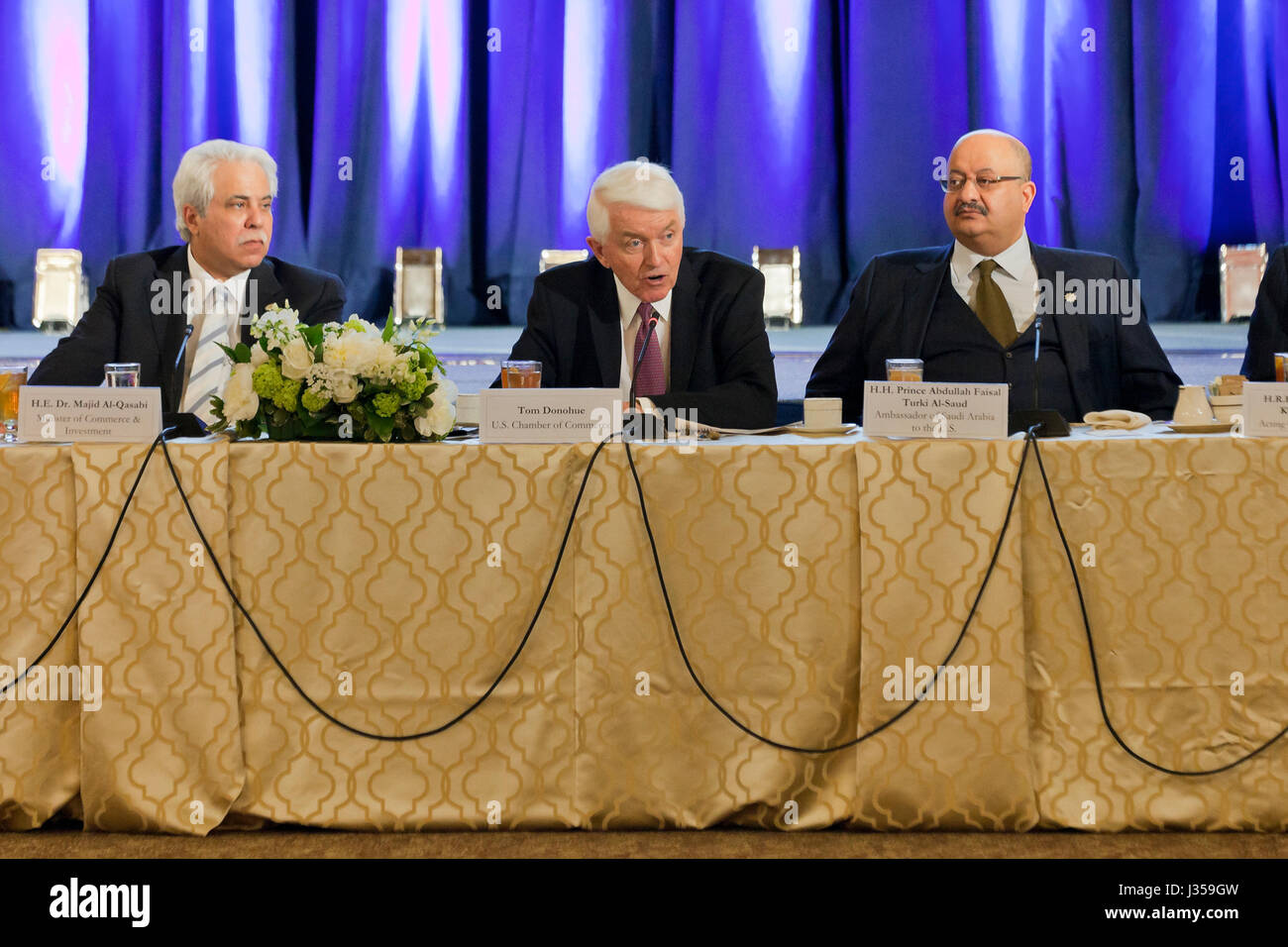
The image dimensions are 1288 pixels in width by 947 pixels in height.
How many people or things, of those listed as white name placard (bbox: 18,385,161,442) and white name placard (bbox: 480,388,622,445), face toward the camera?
2

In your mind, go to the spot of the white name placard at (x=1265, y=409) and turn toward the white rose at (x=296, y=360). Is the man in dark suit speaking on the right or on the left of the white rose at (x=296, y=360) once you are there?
right

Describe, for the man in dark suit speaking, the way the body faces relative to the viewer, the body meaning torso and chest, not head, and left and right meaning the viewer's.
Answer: facing the viewer

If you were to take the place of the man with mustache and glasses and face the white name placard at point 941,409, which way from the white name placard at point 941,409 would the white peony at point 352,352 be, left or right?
right

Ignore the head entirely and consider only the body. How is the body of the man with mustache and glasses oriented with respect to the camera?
toward the camera

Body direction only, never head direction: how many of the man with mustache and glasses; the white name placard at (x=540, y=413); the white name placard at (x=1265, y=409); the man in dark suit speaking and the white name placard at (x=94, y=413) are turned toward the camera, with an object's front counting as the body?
5

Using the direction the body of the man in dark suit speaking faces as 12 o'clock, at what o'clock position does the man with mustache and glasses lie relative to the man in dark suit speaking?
The man with mustache and glasses is roughly at 9 o'clock from the man in dark suit speaking.

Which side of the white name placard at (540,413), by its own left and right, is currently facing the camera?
front

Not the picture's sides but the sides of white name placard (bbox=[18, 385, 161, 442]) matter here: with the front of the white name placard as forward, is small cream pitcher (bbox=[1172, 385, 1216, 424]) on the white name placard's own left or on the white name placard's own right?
on the white name placard's own left

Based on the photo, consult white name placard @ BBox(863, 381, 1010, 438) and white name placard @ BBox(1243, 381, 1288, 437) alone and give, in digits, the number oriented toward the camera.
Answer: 2

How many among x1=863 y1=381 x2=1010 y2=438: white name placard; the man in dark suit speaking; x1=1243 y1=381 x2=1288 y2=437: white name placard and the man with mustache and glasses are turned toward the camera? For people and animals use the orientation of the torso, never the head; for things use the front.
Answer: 4

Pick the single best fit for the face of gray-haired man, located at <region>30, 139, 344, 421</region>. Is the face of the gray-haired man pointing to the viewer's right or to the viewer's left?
to the viewer's right

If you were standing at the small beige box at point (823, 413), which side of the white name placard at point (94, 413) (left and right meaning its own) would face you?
left

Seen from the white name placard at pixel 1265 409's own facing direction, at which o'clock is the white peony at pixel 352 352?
The white peony is roughly at 2 o'clock from the white name placard.

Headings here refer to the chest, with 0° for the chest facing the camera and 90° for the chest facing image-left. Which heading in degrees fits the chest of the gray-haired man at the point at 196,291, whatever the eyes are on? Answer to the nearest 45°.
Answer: approximately 315°

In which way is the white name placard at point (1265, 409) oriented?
toward the camera
